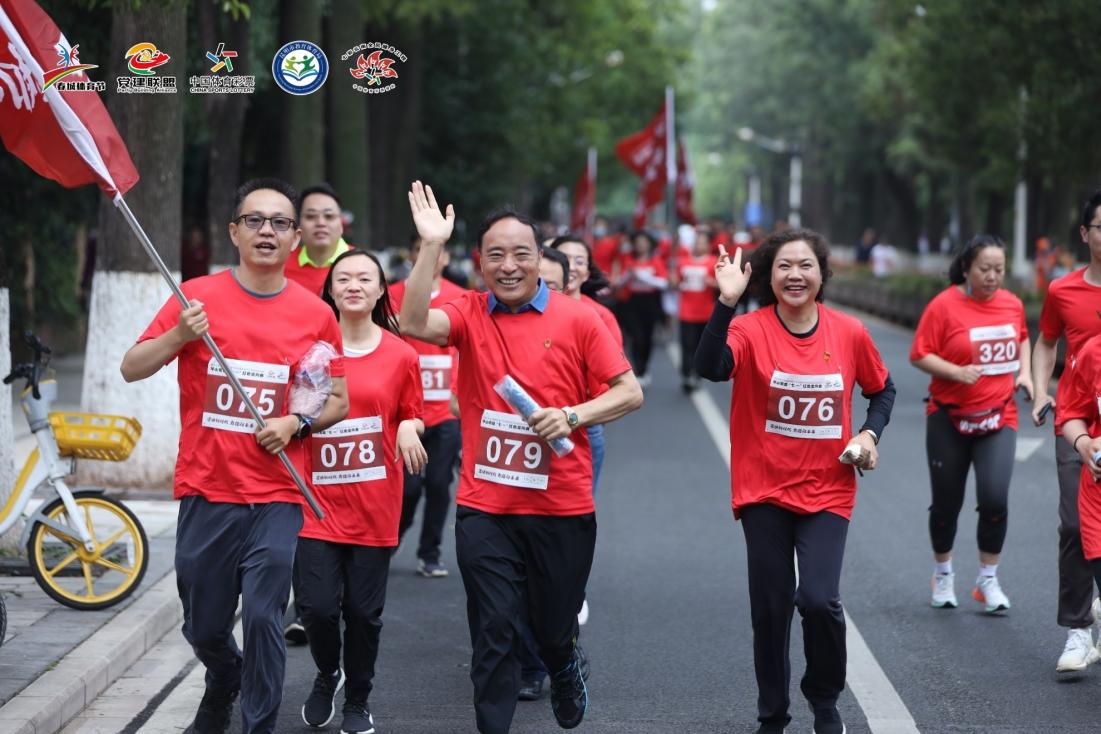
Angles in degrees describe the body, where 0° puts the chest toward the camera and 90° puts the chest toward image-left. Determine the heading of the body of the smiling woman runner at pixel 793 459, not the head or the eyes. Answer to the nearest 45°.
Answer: approximately 0°

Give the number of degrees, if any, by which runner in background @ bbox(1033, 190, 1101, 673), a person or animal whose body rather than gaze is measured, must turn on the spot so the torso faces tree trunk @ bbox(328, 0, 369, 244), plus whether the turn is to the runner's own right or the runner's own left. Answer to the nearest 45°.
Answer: approximately 135° to the runner's own right

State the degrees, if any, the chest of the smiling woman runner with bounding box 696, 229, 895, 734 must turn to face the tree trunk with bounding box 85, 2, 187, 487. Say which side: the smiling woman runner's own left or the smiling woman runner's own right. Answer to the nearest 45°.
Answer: approximately 135° to the smiling woman runner's own right

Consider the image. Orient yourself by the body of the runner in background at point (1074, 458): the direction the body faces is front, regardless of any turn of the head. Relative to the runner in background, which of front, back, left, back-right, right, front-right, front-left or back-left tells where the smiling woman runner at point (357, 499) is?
front-right

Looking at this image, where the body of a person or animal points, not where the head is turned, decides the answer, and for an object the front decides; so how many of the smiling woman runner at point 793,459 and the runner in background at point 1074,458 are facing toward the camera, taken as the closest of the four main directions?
2

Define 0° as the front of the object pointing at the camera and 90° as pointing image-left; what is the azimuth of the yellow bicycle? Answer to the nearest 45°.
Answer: approximately 270°

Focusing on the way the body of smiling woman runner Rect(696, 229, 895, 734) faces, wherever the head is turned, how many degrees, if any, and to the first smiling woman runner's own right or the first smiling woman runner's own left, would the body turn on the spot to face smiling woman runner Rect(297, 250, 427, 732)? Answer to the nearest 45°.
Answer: approximately 90° to the first smiling woman runner's own right
